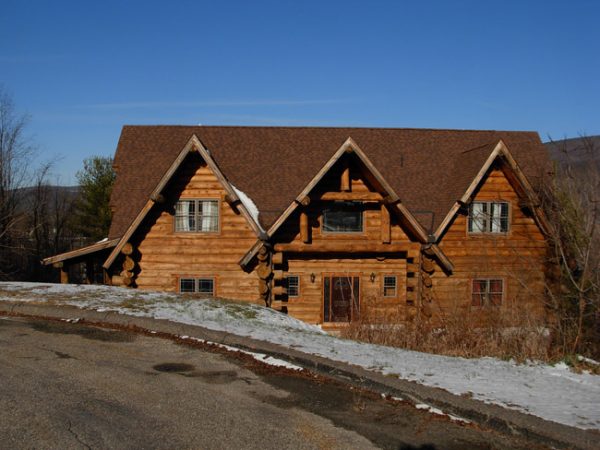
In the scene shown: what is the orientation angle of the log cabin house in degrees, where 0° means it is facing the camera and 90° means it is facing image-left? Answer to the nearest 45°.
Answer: approximately 0°

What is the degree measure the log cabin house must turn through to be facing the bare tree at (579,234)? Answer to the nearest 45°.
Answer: approximately 45° to its left
